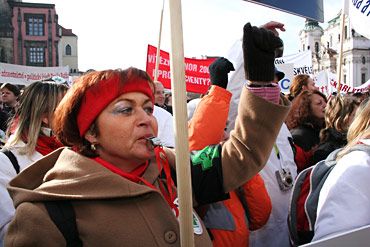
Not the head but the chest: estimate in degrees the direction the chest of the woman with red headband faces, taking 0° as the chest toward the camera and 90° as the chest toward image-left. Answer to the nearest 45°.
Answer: approximately 315°

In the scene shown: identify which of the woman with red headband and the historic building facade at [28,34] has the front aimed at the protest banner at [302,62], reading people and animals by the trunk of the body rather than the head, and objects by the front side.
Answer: the historic building facade

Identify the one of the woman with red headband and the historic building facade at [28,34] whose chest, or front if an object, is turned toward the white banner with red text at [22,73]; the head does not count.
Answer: the historic building facade

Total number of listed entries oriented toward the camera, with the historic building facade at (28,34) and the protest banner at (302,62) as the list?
2

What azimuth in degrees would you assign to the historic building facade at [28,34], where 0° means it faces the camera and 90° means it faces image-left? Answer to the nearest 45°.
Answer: approximately 0°

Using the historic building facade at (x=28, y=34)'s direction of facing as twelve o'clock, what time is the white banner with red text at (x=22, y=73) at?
The white banner with red text is roughly at 12 o'clock from the historic building facade.

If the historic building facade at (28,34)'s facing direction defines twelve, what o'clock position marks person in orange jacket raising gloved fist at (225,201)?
The person in orange jacket raising gloved fist is roughly at 12 o'clock from the historic building facade.
